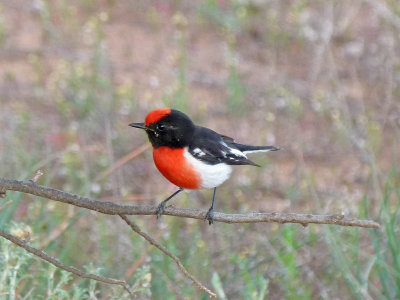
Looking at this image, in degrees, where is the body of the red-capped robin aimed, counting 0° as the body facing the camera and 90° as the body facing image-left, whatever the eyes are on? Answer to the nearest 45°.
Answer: approximately 90°
